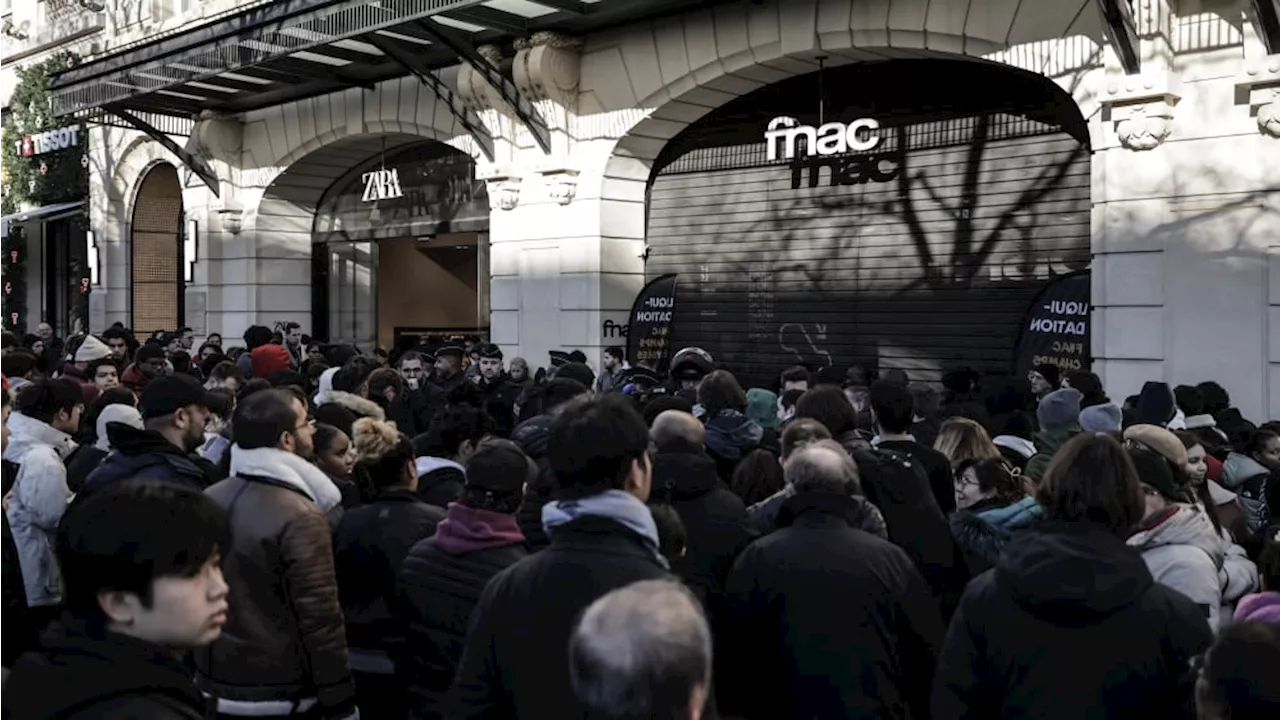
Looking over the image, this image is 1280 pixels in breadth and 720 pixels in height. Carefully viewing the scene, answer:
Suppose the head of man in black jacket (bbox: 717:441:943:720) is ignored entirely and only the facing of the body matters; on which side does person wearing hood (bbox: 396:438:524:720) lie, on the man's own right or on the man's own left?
on the man's own left

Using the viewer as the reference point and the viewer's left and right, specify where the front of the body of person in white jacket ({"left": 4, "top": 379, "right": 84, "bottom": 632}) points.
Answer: facing to the right of the viewer

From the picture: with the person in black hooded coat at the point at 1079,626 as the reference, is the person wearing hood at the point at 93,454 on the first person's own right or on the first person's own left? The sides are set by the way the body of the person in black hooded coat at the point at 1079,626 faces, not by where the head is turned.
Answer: on the first person's own left

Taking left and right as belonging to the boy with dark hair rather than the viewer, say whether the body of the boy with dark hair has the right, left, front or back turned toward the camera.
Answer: right

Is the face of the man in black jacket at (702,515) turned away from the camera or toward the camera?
away from the camera

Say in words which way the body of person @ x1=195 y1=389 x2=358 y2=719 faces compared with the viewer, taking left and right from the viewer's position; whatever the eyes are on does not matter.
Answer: facing away from the viewer and to the right of the viewer

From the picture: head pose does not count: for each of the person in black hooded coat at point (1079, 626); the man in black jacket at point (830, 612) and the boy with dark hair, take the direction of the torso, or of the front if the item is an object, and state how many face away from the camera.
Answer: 2

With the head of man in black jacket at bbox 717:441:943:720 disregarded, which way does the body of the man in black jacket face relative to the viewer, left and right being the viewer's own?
facing away from the viewer

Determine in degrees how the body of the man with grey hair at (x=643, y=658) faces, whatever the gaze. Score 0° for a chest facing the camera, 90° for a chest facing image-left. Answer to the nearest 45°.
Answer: approximately 225°

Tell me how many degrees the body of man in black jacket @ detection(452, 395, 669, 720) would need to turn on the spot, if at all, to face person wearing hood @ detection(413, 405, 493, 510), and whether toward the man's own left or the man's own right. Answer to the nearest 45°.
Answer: approximately 45° to the man's own left

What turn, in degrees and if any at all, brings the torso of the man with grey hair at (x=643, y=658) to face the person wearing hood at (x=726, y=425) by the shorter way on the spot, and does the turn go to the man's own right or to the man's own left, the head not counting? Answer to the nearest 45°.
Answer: approximately 45° to the man's own left
